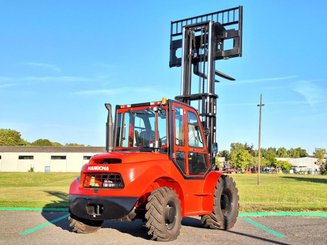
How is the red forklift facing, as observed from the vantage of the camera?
facing away from the viewer and to the right of the viewer
